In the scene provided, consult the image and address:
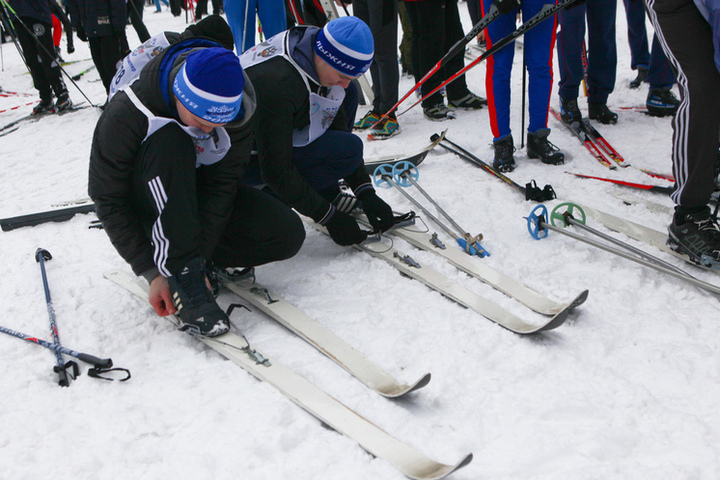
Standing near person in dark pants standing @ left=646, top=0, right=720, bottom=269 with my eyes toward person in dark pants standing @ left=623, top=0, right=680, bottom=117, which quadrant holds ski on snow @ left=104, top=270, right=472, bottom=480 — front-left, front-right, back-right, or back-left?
back-left

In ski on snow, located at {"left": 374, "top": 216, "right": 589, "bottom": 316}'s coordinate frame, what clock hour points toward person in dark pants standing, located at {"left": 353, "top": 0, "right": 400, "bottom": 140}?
The person in dark pants standing is roughly at 7 o'clock from the ski on snow.

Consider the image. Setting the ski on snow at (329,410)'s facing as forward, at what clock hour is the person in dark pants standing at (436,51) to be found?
The person in dark pants standing is roughly at 8 o'clock from the ski on snow.

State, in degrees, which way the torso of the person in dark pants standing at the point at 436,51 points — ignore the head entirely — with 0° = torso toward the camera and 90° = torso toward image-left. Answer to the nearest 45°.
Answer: approximately 315°

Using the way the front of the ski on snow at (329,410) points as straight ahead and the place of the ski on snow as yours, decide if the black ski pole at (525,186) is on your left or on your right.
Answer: on your left

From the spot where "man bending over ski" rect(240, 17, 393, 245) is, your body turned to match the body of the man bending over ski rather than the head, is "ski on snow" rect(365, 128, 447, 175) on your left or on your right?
on your left

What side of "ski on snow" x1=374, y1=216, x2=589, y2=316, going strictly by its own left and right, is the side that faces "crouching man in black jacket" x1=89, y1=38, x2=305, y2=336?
right

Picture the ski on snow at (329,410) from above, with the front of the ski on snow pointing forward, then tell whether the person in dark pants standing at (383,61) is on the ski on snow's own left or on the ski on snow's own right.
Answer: on the ski on snow's own left

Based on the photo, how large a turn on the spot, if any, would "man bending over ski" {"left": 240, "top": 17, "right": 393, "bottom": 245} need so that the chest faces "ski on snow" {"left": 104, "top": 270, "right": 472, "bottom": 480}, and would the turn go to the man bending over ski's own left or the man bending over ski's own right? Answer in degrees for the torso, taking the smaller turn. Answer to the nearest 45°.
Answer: approximately 45° to the man bending over ski's own right

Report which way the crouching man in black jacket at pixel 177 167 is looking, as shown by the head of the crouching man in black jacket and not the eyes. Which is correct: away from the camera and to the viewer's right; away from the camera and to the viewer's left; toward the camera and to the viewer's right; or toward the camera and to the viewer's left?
toward the camera and to the viewer's right
